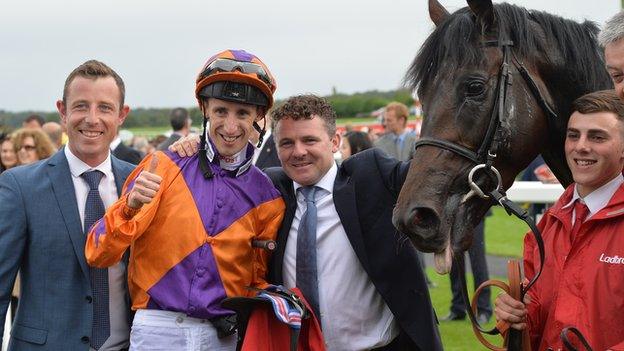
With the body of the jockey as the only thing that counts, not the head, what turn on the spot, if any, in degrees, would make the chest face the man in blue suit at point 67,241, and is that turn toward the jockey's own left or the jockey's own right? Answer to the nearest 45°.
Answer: approximately 90° to the jockey's own right

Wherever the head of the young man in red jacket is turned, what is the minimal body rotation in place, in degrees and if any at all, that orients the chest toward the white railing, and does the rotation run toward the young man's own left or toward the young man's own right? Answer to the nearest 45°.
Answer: approximately 135° to the young man's own right

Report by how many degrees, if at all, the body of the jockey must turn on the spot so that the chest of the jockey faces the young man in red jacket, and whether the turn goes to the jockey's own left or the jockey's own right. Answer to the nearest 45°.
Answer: approximately 45° to the jockey's own left

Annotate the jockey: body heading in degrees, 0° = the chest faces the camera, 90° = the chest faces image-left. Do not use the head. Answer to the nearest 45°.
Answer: approximately 0°

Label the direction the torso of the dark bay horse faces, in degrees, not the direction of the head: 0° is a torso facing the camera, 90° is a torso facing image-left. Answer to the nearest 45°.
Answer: approximately 45°

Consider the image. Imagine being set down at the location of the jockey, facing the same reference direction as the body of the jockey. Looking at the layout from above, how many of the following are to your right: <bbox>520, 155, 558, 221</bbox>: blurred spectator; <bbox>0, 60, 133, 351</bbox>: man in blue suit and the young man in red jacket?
1

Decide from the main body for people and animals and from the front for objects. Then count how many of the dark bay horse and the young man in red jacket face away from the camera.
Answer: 0
